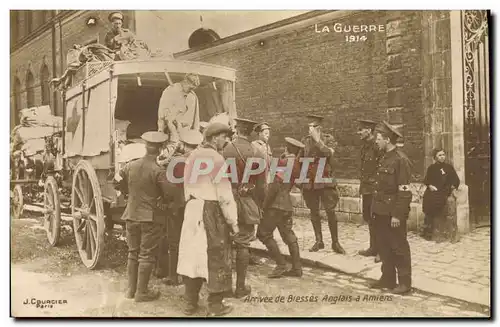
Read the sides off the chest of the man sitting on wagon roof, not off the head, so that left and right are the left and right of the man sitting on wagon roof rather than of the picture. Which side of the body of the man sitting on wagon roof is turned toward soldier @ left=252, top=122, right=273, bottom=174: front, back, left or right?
left

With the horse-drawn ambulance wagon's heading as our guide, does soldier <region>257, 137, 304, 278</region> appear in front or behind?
behind

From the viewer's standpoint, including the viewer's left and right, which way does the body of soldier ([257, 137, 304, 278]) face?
facing to the left of the viewer

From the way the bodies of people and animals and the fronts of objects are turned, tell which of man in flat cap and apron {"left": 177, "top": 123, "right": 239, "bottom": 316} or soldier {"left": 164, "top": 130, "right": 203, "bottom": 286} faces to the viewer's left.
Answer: soldier {"left": 164, "top": 130, "right": 203, "bottom": 286}

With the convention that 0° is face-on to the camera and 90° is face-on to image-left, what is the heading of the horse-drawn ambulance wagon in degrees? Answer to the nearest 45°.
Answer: approximately 135°
